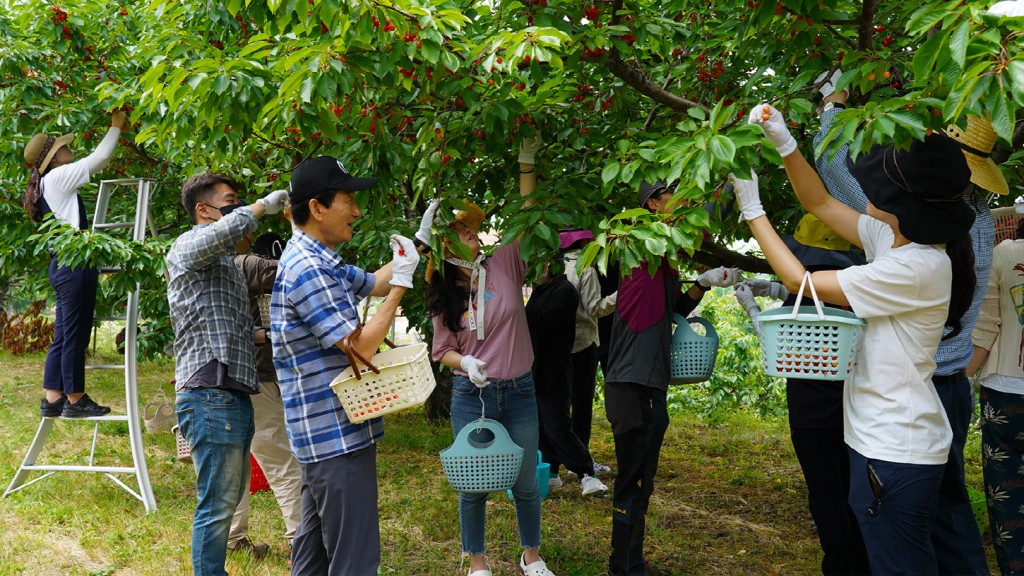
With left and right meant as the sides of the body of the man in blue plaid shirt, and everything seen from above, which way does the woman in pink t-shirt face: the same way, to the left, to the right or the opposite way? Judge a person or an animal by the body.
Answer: to the right

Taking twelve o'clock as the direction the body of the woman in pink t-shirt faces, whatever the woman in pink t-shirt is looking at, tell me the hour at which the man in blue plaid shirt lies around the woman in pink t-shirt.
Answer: The man in blue plaid shirt is roughly at 1 o'clock from the woman in pink t-shirt.

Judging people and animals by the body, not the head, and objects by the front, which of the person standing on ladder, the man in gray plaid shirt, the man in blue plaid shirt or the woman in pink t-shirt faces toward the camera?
the woman in pink t-shirt

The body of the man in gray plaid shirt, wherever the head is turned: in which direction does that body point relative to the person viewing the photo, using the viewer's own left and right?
facing to the right of the viewer

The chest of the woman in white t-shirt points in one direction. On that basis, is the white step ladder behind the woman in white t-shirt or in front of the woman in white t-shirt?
in front

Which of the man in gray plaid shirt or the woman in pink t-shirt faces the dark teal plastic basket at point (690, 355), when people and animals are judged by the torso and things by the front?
the man in gray plaid shirt

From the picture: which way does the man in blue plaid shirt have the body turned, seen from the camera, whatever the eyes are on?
to the viewer's right

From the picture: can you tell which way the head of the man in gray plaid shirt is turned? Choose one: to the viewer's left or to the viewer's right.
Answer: to the viewer's right

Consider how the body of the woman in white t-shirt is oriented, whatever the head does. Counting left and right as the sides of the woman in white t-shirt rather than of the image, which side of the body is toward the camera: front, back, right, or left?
left

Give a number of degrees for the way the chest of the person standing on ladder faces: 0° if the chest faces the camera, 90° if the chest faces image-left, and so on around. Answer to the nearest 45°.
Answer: approximately 270°

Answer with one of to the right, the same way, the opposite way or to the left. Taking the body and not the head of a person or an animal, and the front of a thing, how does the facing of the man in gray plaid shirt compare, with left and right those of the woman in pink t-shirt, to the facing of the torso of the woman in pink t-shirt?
to the left
